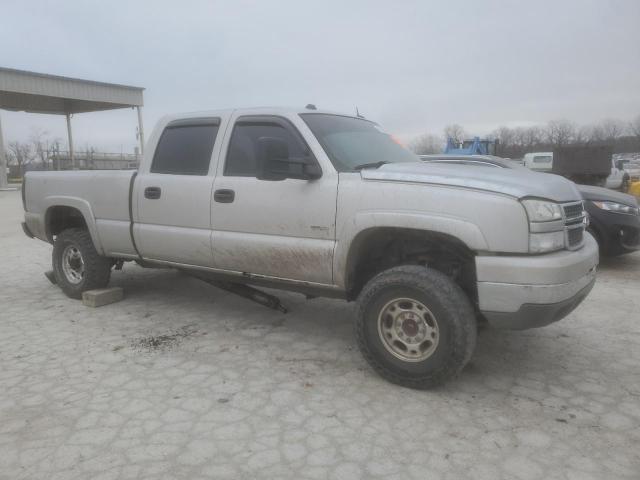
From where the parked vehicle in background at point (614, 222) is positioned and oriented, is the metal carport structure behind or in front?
behind

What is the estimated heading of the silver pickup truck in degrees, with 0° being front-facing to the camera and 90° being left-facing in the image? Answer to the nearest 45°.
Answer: approximately 315°

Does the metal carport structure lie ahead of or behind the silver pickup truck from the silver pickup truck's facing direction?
behind

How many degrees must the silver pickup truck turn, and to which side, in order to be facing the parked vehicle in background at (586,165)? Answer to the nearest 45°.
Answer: approximately 90° to its left

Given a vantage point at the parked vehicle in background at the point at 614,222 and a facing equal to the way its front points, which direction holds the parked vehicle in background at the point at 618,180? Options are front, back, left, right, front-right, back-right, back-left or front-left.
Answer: back-left

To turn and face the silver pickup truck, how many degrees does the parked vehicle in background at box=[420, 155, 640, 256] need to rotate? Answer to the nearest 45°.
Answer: approximately 90° to its right

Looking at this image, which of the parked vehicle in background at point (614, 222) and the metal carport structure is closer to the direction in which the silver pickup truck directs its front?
the parked vehicle in background

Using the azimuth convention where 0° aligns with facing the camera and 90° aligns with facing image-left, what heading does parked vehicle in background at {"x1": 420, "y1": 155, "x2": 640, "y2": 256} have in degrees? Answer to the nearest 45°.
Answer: approximately 315°
